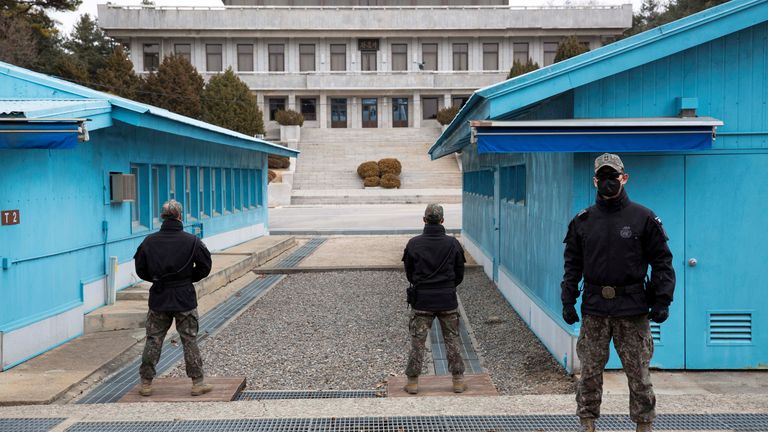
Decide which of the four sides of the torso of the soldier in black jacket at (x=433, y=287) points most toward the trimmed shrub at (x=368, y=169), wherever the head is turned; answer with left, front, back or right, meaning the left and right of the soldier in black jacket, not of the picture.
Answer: front

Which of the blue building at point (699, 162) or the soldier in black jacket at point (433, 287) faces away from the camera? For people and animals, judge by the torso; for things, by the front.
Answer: the soldier in black jacket

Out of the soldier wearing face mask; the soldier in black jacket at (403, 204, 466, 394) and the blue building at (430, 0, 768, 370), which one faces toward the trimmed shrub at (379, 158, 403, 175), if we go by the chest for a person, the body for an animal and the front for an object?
the soldier in black jacket

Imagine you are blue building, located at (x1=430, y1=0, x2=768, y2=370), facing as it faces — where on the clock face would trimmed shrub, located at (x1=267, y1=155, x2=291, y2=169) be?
The trimmed shrub is roughly at 5 o'clock from the blue building.

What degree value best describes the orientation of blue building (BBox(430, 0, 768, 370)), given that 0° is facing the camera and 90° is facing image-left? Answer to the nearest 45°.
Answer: approximately 0°

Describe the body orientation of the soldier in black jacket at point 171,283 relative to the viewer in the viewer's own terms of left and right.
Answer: facing away from the viewer

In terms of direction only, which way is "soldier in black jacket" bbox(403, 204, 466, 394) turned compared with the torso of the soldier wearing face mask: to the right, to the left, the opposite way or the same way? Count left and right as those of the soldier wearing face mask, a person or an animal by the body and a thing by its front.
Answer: the opposite way

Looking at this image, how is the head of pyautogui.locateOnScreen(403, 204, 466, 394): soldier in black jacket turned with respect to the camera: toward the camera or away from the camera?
away from the camera

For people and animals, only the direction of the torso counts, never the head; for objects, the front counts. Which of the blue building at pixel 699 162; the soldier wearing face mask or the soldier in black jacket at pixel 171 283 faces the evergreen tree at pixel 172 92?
the soldier in black jacket

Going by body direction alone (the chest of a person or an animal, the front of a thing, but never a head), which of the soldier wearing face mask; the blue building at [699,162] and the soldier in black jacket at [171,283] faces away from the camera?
the soldier in black jacket

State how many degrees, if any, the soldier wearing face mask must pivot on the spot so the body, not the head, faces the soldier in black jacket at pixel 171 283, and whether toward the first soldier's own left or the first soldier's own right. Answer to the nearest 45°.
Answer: approximately 90° to the first soldier's own right

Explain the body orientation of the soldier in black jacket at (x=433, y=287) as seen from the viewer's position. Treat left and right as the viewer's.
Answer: facing away from the viewer

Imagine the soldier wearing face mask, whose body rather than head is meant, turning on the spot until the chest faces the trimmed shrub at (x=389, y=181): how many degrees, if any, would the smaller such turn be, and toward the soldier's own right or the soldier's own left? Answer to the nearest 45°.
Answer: approximately 180°
